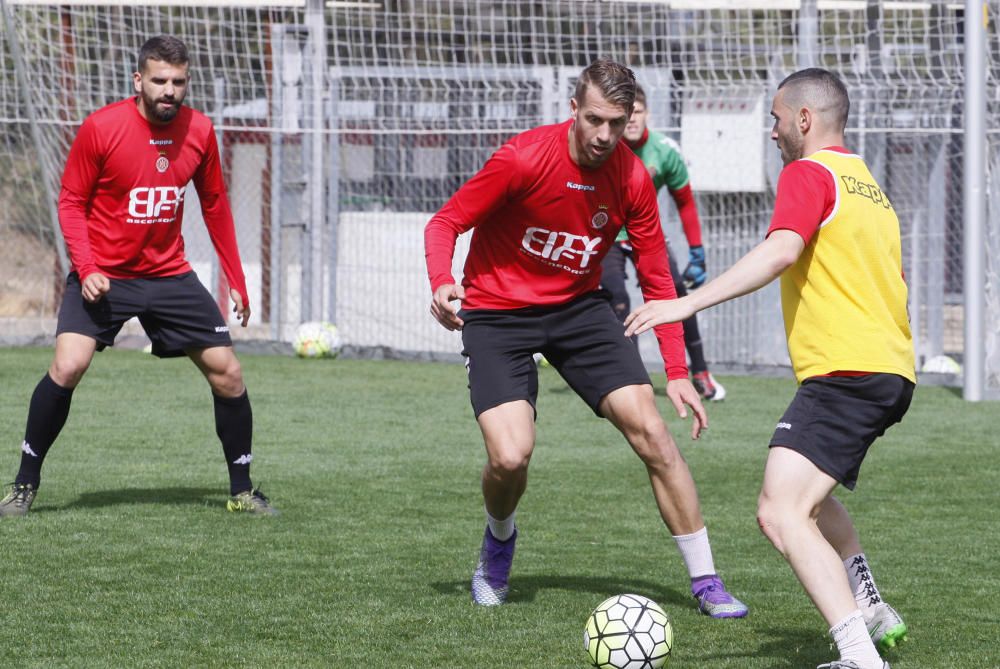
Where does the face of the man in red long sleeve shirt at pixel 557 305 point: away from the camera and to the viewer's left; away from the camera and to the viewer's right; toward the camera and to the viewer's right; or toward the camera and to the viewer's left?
toward the camera and to the viewer's right

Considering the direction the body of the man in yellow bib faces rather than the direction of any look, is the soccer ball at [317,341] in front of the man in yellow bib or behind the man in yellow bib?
in front

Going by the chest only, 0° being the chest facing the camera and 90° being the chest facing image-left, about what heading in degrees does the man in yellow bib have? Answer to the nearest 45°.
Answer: approximately 135°

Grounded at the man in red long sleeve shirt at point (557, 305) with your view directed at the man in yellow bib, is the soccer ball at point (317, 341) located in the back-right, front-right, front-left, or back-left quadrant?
back-left

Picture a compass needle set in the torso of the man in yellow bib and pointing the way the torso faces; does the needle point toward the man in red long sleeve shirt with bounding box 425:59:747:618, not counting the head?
yes

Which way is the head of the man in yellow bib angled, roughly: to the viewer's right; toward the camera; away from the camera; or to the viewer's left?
to the viewer's left

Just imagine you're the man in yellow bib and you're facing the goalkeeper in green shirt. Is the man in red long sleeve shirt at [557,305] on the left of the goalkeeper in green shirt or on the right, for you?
left

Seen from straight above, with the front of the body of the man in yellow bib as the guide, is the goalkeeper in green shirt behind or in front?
in front
